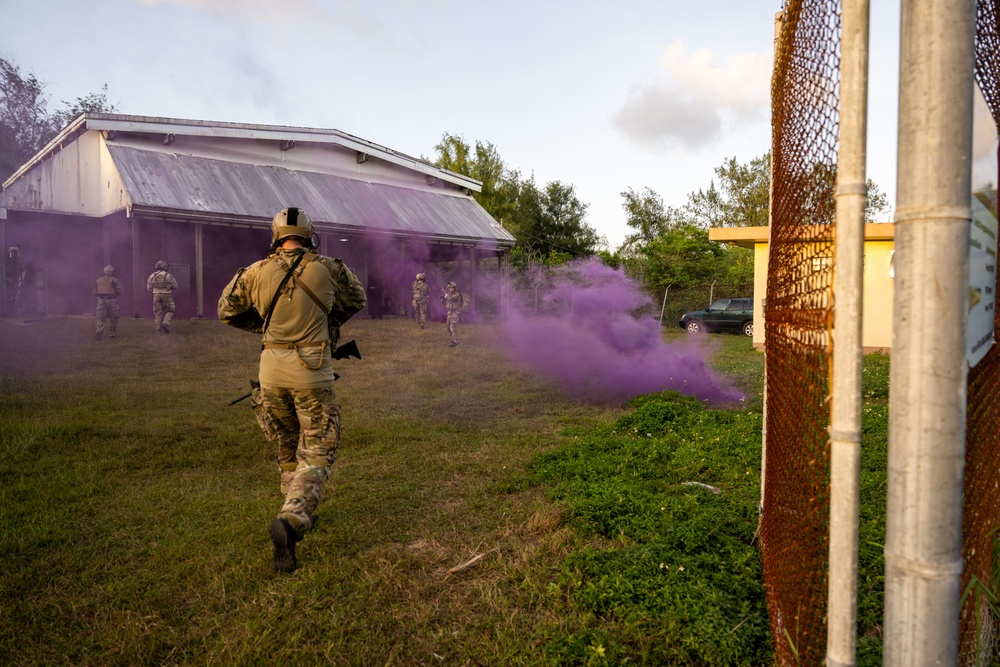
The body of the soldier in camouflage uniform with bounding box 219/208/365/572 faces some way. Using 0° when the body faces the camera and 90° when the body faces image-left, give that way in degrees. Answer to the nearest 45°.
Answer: approximately 180°

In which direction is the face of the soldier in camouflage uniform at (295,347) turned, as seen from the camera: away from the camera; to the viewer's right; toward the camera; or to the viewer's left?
away from the camera

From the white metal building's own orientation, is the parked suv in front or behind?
in front

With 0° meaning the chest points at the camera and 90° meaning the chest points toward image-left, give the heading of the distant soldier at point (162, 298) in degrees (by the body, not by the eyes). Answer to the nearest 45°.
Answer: approximately 180°

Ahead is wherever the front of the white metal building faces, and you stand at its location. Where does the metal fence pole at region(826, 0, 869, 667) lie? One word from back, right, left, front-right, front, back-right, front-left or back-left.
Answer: front-right

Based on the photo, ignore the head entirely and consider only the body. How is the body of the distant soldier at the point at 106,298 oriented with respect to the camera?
away from the camera

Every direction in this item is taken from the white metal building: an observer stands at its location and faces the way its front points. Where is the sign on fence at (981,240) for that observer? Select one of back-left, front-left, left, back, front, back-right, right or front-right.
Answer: front-right

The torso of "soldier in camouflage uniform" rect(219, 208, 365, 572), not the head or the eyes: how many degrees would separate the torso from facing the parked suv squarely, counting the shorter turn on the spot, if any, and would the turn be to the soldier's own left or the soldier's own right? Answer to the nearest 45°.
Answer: approximately 45° to the soldier's own right

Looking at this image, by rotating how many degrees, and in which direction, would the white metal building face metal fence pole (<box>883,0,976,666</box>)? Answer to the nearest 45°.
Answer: approximately 45° to its right

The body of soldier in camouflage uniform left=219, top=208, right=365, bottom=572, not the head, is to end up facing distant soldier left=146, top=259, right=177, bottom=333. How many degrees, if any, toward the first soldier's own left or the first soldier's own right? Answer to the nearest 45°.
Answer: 0° — they already face them
